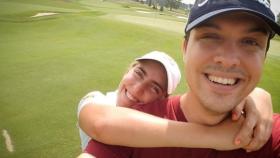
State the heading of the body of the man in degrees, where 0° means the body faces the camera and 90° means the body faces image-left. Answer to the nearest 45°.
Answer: approximately 0°

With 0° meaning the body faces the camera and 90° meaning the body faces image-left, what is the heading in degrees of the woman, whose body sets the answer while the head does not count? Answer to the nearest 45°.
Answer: approximately 0°
